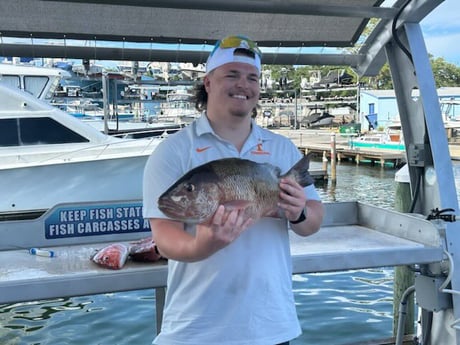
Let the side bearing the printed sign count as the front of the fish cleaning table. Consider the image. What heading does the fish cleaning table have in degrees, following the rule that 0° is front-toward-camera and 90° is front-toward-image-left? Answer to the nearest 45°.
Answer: approximately 0°

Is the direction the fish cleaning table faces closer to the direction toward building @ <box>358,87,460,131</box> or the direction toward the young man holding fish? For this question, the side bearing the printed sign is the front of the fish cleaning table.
the young man holding fish

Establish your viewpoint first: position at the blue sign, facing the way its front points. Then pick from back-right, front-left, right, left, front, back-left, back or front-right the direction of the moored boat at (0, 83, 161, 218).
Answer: back

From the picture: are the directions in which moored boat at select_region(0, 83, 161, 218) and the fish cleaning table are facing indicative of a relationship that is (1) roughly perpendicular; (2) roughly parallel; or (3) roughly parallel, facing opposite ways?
roughly perpendicular
